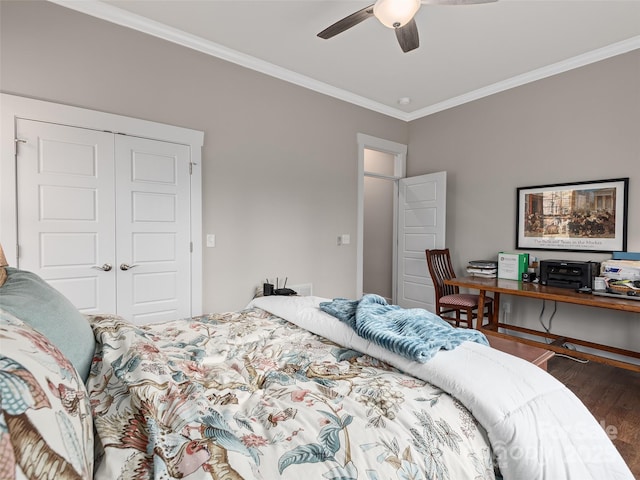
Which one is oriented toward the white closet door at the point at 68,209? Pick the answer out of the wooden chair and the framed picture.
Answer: the framed picture

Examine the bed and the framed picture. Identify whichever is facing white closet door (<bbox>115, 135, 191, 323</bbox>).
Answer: the framed picture

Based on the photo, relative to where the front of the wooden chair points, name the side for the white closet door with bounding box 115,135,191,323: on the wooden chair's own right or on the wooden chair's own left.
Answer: on the wooden chair's own right

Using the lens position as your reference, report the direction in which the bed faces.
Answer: facing to the right of the viewer

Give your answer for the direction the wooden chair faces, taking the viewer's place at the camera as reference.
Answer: facing the viewer and to the right of the viewer

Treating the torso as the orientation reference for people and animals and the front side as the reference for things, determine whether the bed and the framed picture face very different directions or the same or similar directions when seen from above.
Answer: very different directions

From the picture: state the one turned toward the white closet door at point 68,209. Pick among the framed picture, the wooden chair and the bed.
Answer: the framed picture

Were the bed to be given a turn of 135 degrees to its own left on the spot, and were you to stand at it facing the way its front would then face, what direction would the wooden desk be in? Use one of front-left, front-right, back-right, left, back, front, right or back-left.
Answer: right

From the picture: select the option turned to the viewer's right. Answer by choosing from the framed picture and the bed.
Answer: the bed

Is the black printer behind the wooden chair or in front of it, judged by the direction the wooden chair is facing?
in front

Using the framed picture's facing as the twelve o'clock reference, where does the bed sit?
The bed is roughly at 11 o'clock from the framed picture.

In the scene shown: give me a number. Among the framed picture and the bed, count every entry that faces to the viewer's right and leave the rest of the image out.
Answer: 1

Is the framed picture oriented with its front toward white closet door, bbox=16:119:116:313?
yes

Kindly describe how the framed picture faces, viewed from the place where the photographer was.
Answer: facing the viewer and to the left of the viewer
